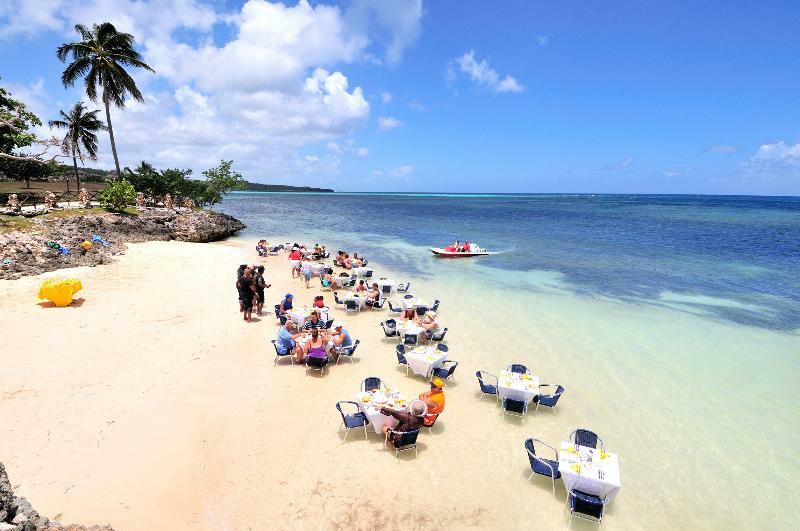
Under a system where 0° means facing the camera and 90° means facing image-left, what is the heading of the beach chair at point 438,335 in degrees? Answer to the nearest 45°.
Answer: approximately 90°

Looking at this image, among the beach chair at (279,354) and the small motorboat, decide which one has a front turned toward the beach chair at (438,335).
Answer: the beach chair at (279,354)

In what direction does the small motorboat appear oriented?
to the viewer's left

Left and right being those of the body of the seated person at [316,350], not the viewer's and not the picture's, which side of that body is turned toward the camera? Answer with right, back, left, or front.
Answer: back

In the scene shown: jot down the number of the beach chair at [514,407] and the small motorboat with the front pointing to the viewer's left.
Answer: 1

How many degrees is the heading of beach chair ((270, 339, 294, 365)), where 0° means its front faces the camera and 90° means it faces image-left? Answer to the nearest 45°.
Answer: approximately 270°

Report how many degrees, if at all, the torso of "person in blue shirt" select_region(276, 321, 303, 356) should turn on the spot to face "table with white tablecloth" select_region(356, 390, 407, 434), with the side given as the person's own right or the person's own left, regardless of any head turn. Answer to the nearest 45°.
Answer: approximately 45° to the person's own right

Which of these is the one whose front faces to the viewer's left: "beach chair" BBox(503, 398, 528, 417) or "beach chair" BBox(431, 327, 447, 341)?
"beach chair" BBox(431, 327, 447, 341)

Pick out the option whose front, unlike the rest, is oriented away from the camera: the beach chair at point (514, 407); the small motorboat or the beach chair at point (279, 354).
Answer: the beach chair at point (514, 407)

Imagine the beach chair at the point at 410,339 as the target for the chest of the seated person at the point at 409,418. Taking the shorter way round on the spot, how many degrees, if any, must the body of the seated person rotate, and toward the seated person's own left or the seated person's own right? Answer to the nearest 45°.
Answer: approximately 45° to the seated person's own right

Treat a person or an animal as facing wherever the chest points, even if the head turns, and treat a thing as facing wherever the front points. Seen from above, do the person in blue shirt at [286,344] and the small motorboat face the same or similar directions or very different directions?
very different directions

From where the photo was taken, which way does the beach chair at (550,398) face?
to the viewer's left

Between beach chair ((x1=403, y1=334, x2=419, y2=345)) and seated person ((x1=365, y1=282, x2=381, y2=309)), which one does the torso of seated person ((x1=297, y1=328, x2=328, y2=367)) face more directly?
the seated person

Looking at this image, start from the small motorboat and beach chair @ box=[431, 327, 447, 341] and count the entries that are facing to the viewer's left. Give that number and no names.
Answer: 2

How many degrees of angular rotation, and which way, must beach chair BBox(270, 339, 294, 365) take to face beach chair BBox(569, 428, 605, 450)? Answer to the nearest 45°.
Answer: approximately 45° to its right

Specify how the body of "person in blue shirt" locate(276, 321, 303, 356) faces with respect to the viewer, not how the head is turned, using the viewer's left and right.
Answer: facing to the right of the viewer
